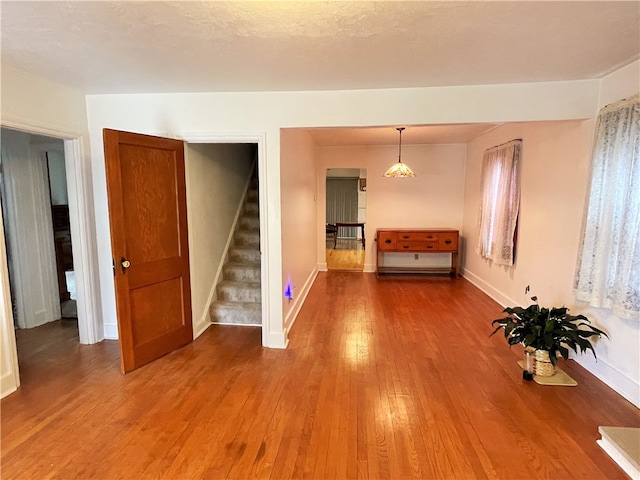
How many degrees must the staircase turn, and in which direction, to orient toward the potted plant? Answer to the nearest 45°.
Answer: approximately 45° to its left

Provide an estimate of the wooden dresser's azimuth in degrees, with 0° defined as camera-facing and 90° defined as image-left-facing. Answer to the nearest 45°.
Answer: approximately 0°

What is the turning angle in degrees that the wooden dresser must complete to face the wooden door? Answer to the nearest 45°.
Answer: approximately 45° to its right

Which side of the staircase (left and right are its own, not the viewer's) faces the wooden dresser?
left

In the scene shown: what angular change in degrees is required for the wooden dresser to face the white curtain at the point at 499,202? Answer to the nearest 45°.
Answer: approximately 45° to its left

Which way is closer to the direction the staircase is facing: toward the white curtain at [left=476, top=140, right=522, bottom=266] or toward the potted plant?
the potted plant

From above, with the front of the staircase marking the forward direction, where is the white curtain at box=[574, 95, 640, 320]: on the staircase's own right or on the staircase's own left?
on the staircase's own left

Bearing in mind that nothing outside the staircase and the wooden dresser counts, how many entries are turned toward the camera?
2

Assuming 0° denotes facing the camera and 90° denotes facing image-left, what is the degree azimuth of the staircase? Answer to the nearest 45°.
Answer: approximately 0°
